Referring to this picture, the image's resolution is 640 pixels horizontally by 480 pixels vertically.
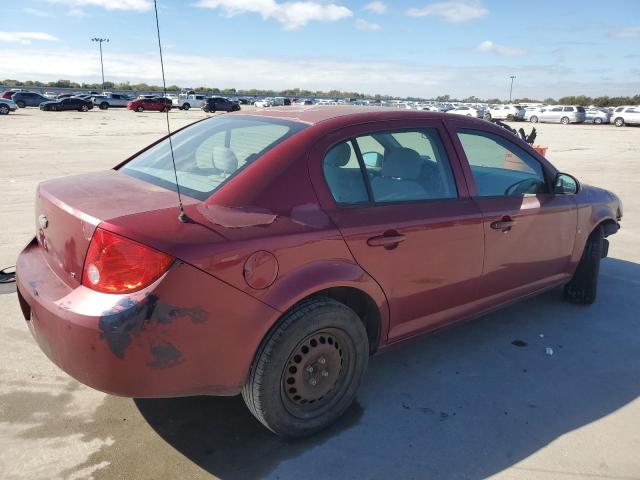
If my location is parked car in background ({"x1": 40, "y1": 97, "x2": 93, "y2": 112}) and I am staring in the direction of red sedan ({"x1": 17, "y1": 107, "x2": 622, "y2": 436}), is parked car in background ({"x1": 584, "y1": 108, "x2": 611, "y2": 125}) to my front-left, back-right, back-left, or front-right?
front-left

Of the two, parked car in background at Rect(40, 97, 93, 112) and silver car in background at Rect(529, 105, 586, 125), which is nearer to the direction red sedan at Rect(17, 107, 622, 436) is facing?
the silver car in background

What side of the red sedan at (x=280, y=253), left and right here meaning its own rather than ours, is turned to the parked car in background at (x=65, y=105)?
left

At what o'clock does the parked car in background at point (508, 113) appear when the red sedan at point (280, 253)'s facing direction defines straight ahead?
The parked car in background is roughly at 11 o'clock from the red sedan.

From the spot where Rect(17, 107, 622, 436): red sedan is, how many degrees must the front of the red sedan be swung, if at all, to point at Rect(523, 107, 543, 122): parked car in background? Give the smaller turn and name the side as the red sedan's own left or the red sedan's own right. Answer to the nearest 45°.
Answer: approximately 45° to the red sedan's own left

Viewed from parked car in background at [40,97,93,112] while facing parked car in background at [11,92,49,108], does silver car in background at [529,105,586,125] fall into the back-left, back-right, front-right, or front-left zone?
back-right

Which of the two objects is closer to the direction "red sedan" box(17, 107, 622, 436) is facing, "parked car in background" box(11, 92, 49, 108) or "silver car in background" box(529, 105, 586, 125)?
the silver car in background

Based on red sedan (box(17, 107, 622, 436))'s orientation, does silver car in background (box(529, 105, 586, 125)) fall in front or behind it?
in front

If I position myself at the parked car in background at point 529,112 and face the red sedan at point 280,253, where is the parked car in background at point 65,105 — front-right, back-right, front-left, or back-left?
front-right

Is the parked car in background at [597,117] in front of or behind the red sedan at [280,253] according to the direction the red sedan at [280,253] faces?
in front

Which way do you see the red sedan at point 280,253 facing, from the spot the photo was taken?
facing away from the viewer and to the right of the viewer

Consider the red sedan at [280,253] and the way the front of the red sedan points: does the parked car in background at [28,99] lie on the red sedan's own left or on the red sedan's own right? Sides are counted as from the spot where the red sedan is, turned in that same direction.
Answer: on the red sedan's own left

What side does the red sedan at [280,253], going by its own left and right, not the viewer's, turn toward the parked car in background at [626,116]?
front
